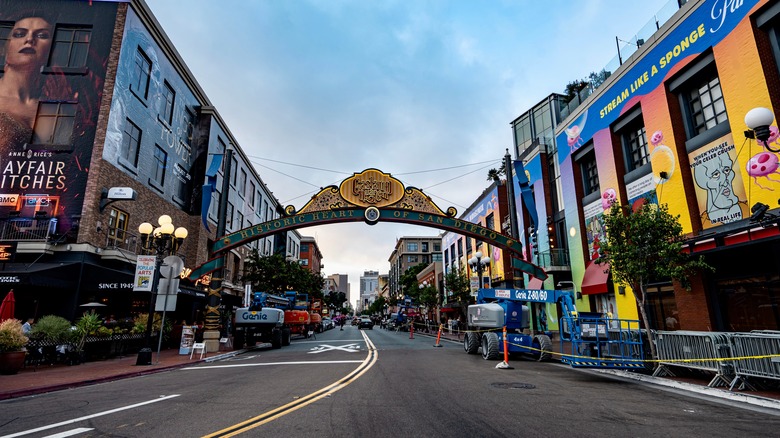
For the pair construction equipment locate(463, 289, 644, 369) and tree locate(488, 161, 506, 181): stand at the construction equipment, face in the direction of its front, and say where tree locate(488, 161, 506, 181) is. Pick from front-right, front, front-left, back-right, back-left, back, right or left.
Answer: back-left

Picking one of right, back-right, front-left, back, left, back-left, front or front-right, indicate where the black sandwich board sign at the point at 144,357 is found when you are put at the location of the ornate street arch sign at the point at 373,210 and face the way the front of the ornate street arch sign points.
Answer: front-right

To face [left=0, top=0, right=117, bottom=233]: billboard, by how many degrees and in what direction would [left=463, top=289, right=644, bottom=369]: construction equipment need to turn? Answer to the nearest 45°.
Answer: approximately 135° to its right

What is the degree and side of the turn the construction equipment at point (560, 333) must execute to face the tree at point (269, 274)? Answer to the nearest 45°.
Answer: approximately 180°

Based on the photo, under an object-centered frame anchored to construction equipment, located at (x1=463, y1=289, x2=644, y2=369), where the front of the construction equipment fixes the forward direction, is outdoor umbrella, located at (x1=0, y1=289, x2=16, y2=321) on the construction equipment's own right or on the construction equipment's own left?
on the construction equipment's own right

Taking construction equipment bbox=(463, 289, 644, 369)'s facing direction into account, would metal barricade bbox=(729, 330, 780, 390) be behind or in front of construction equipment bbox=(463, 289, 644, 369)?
in front

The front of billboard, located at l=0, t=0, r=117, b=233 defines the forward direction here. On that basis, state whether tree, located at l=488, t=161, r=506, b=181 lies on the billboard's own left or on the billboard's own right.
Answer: on the billboard's own left

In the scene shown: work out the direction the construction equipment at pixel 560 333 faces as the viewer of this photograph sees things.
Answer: facing the viewer and to the right of the viewer

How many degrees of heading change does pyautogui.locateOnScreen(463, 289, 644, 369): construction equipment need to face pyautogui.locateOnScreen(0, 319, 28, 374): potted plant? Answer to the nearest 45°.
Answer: approximately 90° to its right
